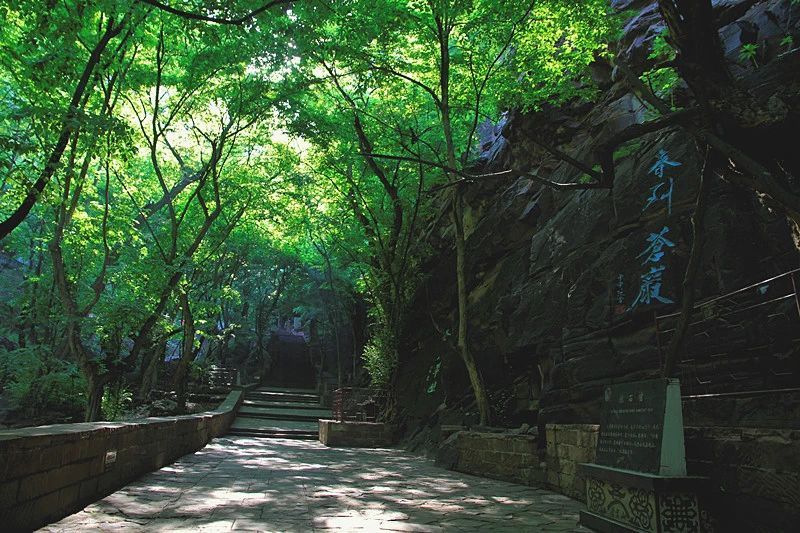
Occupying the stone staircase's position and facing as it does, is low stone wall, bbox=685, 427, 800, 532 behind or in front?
in front

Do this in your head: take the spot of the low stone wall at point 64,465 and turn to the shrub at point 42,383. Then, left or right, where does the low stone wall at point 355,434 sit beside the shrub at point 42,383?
right

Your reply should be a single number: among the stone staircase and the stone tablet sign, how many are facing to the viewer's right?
0

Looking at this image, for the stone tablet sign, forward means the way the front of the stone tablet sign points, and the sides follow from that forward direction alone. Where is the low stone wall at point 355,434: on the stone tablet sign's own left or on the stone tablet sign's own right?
on the stone tablet sign's own right

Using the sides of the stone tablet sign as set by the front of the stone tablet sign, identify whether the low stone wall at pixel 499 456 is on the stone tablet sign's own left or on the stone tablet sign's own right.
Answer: on the stone tablet sign's own right

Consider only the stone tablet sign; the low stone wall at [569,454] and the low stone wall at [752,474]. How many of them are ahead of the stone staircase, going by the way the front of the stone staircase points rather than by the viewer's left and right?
3

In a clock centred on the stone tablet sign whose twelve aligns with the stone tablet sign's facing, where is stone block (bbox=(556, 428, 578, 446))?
The stone block is roughly at 4 o'clock from the stone tablet sign.

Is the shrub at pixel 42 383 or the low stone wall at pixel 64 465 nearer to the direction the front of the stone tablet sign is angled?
the low stone wall

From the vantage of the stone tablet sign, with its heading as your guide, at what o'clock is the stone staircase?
The stone staircase is roughly at 3 o'clock from the stone tablet sign.

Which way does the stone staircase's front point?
toward the camera

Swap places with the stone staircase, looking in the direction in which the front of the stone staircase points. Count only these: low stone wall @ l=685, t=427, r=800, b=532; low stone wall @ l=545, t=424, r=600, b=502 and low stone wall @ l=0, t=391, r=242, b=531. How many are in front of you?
3

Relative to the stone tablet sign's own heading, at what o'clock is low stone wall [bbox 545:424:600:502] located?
The low stone wall is roughly at 4 o'clock from the stone tablet sign.

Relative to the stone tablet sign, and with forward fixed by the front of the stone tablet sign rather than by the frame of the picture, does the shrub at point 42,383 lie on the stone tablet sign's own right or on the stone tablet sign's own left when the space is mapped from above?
on the stone tablet sign's own right
